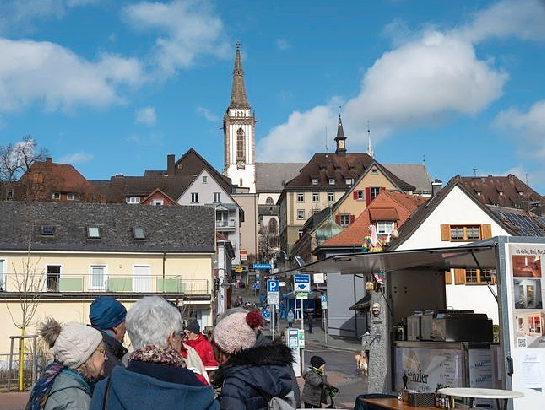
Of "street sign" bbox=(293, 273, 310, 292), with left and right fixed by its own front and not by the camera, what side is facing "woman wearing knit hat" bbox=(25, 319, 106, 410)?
front

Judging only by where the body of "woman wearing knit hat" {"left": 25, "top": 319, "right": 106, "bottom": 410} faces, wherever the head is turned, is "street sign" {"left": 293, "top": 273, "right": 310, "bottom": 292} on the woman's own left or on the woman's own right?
on the woman's own left

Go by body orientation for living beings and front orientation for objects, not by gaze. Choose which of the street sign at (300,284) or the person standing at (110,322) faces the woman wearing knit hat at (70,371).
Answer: the street sign

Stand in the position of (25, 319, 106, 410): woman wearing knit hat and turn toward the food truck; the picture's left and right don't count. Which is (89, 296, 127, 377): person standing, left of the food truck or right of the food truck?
left

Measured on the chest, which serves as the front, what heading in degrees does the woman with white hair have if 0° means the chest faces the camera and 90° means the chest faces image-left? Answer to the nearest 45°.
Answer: approximately 225°

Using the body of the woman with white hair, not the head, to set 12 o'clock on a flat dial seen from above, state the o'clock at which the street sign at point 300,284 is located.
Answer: The street sign is roughly at 1 o'clock from the woman with white hair.

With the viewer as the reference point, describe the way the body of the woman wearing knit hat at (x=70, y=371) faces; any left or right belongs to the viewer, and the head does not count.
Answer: facing to the right of the viewer

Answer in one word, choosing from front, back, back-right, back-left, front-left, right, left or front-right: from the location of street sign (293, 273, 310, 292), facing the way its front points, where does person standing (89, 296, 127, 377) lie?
front

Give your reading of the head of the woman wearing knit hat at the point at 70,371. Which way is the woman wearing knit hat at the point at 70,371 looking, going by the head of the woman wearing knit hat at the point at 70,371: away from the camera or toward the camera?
away from the camera

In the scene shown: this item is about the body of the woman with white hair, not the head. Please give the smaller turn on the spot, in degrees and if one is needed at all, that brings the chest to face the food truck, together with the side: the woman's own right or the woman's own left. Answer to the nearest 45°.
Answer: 0° — they already face it

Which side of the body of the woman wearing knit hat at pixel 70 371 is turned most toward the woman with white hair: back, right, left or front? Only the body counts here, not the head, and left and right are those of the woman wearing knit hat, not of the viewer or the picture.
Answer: front

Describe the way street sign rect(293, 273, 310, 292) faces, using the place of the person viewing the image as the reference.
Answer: facing the viewer

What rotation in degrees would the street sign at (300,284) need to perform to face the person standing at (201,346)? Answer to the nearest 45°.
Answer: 0° — it already faces them

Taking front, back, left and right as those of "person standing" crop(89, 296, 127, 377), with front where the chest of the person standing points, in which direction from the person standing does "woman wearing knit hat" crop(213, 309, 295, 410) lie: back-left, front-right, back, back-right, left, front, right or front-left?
right

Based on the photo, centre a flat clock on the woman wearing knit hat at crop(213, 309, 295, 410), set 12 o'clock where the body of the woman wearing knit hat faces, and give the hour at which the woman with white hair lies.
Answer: The woman with white hair is roughly at 8 o'clock from the woman wearing knit hat.

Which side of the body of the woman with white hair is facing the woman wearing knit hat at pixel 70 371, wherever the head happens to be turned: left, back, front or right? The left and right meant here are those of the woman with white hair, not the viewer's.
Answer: left

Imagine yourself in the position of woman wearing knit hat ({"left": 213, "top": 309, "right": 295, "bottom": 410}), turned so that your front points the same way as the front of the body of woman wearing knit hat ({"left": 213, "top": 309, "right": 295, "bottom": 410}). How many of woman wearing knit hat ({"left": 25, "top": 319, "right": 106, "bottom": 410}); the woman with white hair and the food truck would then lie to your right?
1
